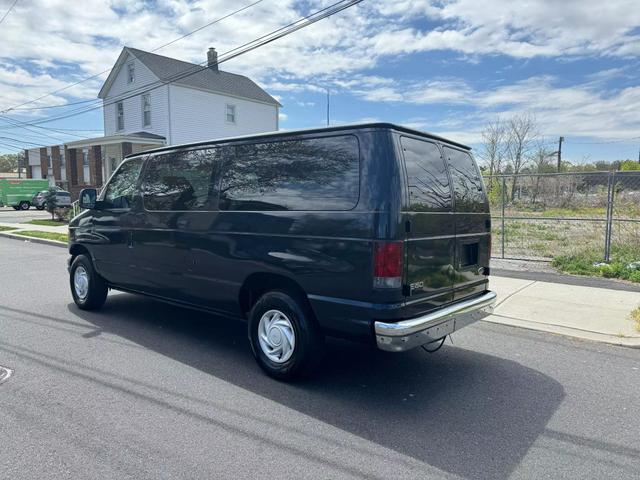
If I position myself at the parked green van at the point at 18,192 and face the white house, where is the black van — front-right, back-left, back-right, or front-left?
front-right

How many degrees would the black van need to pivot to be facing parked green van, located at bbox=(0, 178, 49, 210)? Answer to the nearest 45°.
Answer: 0° — it already faces it

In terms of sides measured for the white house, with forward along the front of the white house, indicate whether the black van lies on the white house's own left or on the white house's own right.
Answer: on the white house's own left

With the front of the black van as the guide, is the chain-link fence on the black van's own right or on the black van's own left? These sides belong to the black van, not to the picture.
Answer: on the black van's own right

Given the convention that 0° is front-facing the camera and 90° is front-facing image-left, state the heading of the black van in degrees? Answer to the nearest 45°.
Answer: approximately 135°

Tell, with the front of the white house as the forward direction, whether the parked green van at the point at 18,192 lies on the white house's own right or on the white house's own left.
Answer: on the white house's own right

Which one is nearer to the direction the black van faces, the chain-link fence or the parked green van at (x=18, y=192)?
the parked green van
